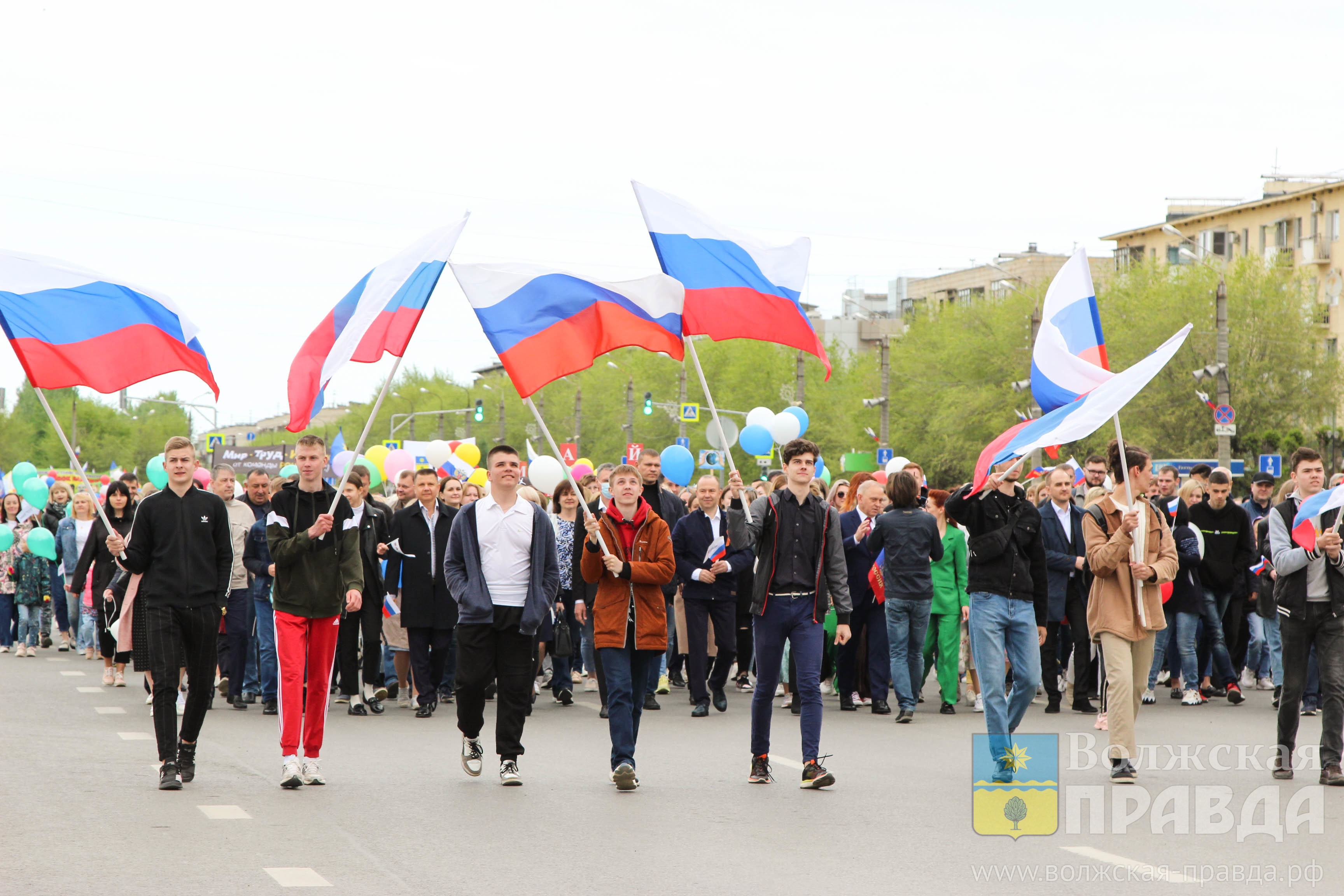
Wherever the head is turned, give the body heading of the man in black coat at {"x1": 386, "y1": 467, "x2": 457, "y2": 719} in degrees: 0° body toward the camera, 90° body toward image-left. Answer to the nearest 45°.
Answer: approximately 0°

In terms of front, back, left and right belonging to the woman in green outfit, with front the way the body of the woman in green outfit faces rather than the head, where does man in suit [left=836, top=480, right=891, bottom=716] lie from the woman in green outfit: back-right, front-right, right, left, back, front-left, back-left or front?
front-right

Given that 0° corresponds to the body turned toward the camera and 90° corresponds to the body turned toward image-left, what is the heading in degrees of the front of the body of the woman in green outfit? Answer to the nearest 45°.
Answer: approximately 45°

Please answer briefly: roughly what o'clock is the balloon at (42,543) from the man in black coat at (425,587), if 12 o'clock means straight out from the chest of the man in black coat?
The balloon is roughly at 5 o'clock from the man in black coat.

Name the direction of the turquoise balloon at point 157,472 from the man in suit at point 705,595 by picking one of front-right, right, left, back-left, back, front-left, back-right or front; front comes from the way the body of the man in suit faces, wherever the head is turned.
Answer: back-right

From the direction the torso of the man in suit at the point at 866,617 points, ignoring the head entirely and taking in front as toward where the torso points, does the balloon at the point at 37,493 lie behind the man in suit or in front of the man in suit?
behind

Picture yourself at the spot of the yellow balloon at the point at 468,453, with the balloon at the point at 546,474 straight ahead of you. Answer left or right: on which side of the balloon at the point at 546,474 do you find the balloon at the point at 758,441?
left

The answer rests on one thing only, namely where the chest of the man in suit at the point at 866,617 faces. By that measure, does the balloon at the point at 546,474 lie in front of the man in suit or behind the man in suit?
behind

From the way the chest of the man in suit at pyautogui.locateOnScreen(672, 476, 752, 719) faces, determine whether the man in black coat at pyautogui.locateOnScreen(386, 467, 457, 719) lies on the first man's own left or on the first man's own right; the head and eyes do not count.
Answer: on the first man's own right

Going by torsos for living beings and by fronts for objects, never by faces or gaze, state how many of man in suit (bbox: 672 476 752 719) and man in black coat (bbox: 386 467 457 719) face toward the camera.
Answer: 2

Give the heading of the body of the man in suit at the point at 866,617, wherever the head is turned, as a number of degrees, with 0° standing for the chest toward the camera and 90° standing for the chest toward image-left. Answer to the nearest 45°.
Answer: approximately 315°

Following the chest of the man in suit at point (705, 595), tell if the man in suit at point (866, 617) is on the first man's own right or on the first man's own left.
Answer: on the first man's own left

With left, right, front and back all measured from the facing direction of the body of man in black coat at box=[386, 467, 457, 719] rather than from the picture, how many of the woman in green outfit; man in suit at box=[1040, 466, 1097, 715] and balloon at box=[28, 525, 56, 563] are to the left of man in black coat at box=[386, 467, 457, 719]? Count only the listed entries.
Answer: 2
